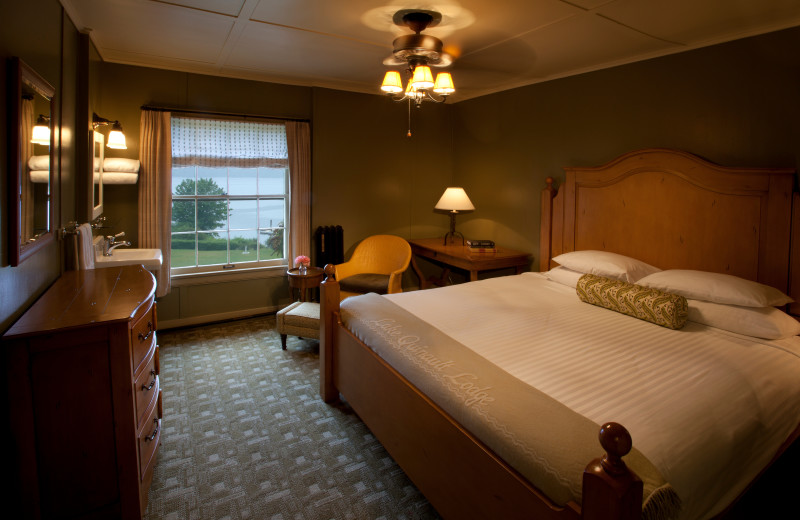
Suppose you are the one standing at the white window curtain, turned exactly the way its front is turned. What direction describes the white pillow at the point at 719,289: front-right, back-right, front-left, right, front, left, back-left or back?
front-left

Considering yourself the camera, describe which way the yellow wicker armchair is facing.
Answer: facing the viewer and to the left of the viewer

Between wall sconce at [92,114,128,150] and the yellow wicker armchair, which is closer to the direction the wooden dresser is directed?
the yellow wicker armchair

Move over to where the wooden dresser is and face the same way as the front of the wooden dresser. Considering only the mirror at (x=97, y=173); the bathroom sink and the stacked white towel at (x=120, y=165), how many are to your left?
3

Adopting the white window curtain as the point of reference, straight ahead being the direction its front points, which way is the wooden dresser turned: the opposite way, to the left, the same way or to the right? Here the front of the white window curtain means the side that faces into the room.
to the left

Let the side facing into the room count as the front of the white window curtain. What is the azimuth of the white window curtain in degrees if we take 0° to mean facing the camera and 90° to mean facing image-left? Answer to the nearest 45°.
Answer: approximately 0°

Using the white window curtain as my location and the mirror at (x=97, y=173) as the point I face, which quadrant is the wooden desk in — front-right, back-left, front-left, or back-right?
back-left

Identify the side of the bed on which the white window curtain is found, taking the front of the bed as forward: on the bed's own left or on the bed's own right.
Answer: on the bed's own right

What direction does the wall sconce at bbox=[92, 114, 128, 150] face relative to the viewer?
to the viewer's right

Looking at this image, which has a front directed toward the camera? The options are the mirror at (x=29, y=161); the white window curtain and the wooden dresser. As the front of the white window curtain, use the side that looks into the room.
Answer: the white window curtain

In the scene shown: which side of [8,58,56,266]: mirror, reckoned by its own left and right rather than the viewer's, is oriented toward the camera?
right

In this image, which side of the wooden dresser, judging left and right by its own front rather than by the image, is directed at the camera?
right

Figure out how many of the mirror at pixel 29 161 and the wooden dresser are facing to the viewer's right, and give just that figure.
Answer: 2
